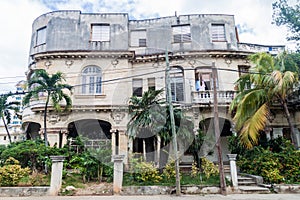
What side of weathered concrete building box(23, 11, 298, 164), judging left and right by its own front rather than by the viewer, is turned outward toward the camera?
front

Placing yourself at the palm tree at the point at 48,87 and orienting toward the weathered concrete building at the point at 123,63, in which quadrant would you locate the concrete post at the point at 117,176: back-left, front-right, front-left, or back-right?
front-right

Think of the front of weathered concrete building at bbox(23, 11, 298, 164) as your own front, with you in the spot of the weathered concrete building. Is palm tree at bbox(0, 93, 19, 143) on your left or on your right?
on your right
